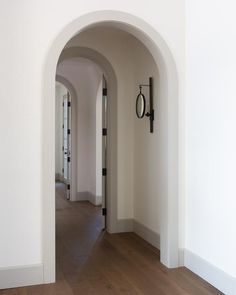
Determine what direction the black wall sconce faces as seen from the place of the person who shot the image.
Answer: facing to the left of the viewer
